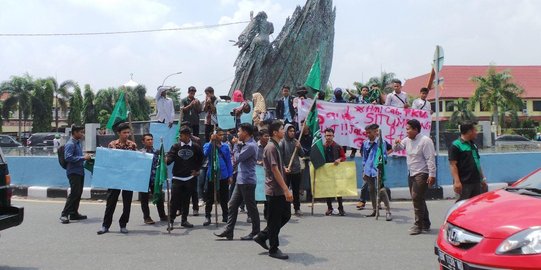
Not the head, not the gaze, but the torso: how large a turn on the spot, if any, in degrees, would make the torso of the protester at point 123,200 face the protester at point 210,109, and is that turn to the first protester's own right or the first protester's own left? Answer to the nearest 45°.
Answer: approximately 135° to the first protester's own left

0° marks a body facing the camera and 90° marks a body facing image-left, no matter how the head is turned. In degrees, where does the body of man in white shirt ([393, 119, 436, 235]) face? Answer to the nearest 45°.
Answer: approximately 45°

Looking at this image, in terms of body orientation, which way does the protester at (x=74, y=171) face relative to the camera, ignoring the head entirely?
to the viewer's right

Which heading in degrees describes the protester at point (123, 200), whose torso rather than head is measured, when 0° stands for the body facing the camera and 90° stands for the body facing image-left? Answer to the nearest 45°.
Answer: approximately 0°

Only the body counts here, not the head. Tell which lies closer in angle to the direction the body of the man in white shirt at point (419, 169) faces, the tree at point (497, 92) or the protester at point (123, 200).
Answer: the protester

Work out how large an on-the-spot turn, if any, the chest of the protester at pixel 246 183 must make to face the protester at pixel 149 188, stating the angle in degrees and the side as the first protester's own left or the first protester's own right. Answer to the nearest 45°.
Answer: approximately 45° to the first protester's own right

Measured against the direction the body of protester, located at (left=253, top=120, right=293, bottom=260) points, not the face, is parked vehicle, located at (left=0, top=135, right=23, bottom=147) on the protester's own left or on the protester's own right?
on the protester's own left
